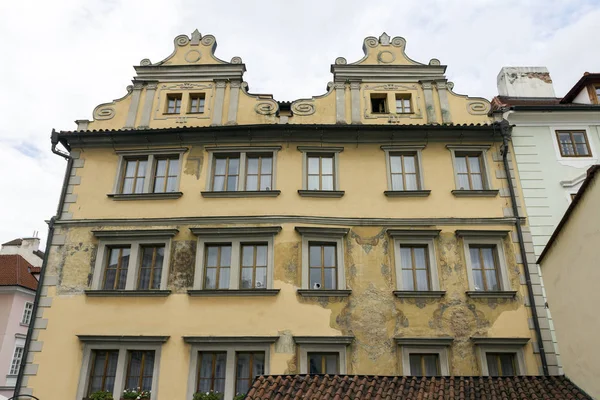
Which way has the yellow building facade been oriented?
toward the camera
